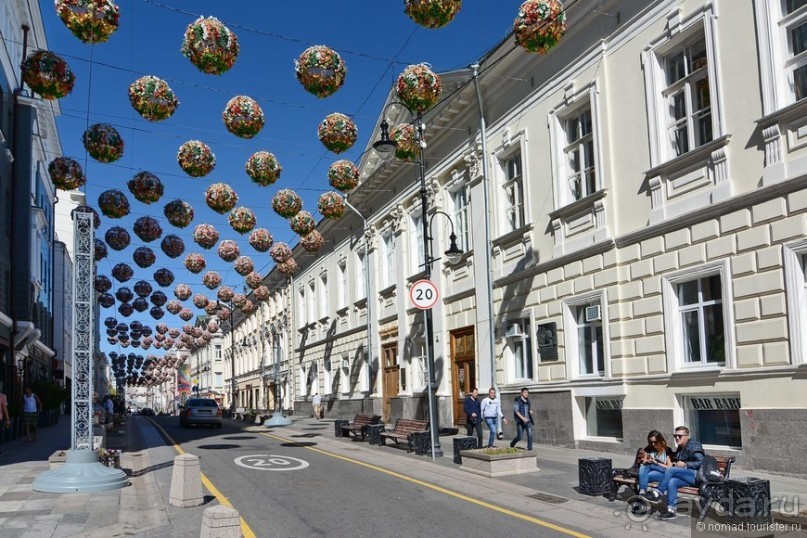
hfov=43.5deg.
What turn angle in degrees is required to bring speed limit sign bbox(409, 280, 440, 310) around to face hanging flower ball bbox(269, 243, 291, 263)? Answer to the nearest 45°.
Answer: approximately 180°

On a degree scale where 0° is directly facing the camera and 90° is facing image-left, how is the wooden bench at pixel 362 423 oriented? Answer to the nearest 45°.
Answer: approximately 45°

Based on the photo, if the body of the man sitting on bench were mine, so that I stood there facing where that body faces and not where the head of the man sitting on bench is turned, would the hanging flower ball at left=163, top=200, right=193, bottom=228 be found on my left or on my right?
on my right

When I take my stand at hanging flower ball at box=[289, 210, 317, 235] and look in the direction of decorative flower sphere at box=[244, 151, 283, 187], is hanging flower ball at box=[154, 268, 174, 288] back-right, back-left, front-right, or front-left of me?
back-right
